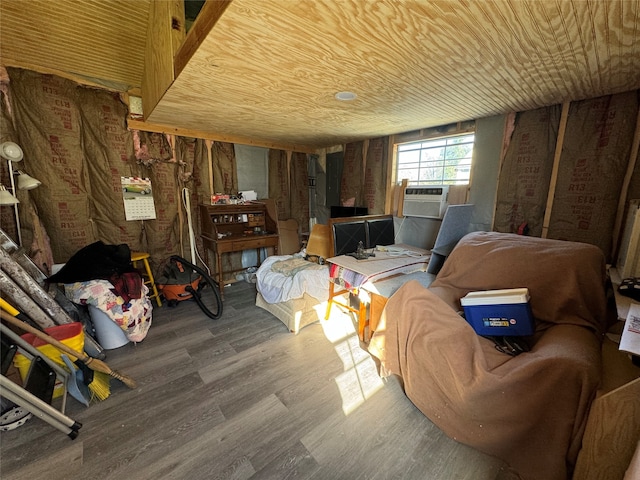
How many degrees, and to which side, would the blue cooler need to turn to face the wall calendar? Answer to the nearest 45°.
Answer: approximately 90° to its right

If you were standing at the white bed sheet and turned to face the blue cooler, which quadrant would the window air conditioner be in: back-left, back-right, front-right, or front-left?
front-left

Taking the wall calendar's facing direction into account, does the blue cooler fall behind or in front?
in front

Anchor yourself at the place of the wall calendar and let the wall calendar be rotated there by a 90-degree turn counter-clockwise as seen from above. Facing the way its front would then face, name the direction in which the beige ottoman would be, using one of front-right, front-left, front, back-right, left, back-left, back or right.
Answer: front-right

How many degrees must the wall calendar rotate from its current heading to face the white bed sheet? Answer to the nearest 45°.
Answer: approximately 45° to its left

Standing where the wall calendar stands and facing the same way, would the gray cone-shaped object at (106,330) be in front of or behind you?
in front

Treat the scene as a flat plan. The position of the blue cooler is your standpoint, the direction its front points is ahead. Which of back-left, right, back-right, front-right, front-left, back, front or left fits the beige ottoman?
right

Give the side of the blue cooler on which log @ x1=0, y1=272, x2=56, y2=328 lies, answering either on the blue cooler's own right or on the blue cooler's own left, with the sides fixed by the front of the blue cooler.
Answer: on the blue cooler's own right

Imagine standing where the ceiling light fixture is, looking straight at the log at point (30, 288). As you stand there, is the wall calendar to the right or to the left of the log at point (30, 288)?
right

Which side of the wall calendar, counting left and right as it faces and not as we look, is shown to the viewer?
front

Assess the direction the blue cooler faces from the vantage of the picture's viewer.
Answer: facing the viewer

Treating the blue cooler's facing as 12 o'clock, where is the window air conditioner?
The window air conditioner is roughly at 5 o'clock from the blue cooler.
